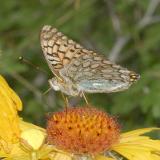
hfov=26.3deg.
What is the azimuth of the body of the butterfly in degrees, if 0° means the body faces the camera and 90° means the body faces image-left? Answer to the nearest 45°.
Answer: approximately 90°
